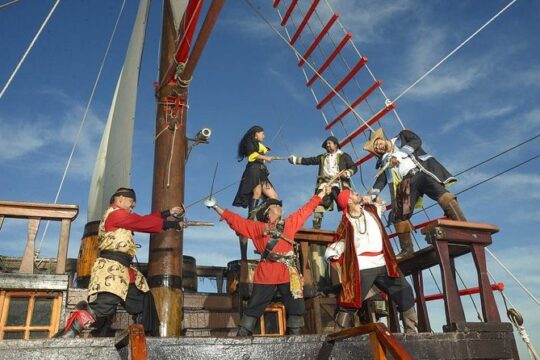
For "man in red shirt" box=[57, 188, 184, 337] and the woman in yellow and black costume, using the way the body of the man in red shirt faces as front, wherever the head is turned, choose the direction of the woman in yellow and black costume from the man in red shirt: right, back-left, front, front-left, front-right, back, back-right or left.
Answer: front-left

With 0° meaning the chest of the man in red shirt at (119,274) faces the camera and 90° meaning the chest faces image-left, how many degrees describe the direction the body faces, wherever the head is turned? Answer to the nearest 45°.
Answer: approximately 270°

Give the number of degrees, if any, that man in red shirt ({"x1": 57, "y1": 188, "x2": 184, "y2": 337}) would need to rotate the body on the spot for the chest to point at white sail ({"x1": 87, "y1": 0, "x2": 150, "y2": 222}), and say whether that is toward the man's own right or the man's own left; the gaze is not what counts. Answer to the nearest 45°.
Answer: approximately 90° to the man's own left

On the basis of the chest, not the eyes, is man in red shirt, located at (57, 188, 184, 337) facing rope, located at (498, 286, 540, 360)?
yes

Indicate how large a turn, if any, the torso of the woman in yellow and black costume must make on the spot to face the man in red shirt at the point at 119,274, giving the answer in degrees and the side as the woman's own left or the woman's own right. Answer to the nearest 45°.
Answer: approximately 135° to the woman's own right

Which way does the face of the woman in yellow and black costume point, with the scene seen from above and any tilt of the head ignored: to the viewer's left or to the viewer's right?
to the viewer's right

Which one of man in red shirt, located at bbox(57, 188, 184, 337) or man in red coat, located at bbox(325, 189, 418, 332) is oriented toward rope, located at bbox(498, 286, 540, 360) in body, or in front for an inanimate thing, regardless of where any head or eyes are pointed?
the man in red shirt

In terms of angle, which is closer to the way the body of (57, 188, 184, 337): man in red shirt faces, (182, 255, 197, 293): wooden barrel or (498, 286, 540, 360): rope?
the rope

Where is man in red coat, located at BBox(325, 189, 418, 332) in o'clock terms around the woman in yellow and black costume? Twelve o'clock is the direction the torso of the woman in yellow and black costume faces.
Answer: The man in red coat is roughly at 2 o'clock from the woman in yellow and black costume.

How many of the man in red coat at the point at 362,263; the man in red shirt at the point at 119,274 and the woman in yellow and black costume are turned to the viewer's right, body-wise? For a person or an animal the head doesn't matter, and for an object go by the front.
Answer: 2

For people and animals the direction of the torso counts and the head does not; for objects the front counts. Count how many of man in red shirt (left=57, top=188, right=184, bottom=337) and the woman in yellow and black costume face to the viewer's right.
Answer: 2

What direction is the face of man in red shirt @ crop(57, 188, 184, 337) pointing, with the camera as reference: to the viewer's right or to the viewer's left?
to the viewer's right

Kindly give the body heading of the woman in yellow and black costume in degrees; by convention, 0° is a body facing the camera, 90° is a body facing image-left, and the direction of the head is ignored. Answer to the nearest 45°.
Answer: approximately 270°
